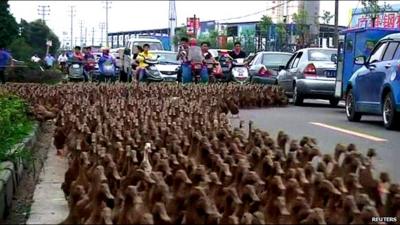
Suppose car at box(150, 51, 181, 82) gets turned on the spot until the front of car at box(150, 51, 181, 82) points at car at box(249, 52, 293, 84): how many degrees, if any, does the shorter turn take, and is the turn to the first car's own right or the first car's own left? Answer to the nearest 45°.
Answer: approximately 45° to the first car's own left

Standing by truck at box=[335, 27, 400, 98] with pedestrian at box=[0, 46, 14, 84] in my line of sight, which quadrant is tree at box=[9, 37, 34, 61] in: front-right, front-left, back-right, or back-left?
front-right

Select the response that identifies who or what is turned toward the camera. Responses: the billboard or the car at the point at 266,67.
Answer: the billboard

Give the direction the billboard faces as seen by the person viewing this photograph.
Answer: facing the viewer

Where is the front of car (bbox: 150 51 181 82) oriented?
toward the camera

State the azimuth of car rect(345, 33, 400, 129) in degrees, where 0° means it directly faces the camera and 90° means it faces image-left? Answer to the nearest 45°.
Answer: approximately 135°

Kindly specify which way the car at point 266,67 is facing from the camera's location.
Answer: facing away from the viewer and to the left of the viewer

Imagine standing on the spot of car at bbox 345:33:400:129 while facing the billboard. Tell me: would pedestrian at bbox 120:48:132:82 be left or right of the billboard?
left

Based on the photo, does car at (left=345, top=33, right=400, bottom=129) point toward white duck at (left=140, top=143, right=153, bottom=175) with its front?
no

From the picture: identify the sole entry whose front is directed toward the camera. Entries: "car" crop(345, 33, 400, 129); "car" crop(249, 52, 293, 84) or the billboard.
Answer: the billboard

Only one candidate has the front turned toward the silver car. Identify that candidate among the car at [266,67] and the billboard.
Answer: the billboard
